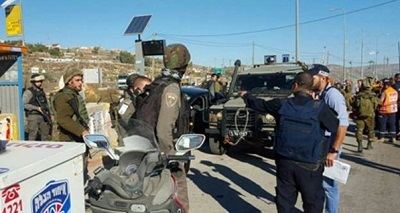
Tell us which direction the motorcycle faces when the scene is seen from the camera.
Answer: facing away from the viewer

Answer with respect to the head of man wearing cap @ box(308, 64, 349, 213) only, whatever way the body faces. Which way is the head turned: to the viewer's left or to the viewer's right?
to the viewer's left

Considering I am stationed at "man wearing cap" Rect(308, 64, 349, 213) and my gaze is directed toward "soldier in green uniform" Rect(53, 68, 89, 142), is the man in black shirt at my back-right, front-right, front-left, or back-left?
front-left

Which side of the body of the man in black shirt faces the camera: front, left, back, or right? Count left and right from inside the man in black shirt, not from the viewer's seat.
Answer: back

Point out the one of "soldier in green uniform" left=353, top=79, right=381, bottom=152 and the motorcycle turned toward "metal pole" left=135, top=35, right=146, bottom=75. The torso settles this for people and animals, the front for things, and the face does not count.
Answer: the motorcycle

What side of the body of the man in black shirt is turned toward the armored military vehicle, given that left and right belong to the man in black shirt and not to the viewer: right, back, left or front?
front

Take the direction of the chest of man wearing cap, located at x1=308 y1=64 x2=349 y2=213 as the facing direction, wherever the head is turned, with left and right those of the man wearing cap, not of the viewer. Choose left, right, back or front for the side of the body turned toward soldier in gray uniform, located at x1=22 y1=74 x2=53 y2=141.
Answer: front

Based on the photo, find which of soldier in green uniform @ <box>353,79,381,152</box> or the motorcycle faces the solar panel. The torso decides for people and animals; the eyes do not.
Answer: the motorcycle

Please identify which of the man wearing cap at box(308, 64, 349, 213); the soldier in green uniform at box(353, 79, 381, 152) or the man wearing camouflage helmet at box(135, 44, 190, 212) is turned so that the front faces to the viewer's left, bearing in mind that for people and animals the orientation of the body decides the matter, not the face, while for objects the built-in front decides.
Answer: the man wearing cap at box(308, 64, 349, 213)

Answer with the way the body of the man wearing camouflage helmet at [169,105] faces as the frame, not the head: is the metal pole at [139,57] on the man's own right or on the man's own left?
on the man's own left

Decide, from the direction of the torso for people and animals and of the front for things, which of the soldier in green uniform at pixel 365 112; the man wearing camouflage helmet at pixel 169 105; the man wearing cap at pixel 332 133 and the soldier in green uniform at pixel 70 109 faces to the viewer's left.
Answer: the man wearing cap at pixel 332 133

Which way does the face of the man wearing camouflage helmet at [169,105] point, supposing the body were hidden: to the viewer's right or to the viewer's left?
to the viewer's right

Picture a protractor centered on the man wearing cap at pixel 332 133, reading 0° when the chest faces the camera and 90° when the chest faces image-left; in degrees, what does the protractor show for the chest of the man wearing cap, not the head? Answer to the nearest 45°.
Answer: approximately 90°

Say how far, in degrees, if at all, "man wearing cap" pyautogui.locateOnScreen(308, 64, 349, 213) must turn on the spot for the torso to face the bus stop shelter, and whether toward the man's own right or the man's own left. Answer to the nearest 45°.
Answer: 0° — they already face it
